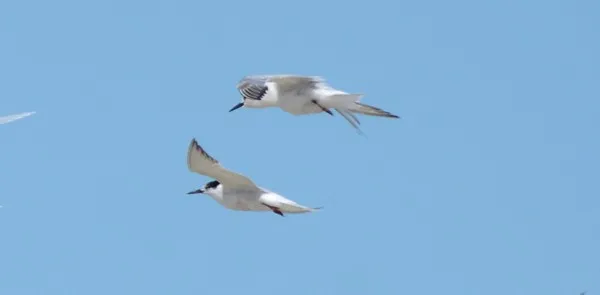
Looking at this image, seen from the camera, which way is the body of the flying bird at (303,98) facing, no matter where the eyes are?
to the viewer's left

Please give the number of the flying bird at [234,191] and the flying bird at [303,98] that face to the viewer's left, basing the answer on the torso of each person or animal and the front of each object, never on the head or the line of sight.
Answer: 2

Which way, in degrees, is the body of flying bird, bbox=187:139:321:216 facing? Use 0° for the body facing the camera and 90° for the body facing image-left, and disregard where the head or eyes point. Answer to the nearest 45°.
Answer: approximately 90°
